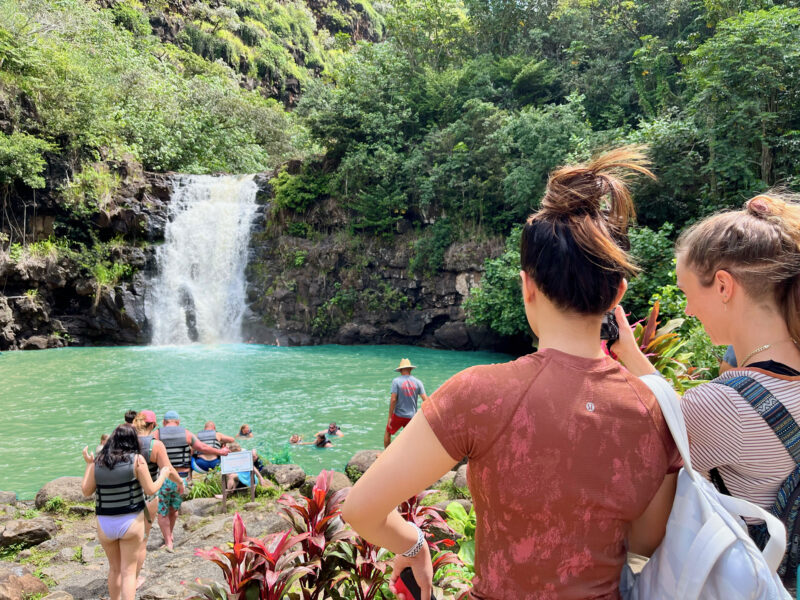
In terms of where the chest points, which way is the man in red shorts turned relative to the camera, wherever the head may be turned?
away from the camera

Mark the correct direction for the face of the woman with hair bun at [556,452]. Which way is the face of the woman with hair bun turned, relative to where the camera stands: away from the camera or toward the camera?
away from the camera

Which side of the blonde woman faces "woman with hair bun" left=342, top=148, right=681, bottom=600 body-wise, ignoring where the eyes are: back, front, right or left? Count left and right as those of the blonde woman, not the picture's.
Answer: left

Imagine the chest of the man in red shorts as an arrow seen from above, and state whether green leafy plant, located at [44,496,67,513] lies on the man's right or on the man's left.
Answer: on the man's left

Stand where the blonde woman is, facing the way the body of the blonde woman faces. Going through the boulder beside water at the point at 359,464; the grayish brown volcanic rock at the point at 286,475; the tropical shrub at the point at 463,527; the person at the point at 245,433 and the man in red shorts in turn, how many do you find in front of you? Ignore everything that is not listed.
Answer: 5

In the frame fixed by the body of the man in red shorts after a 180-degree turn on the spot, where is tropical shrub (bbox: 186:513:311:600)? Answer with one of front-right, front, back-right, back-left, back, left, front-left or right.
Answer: front

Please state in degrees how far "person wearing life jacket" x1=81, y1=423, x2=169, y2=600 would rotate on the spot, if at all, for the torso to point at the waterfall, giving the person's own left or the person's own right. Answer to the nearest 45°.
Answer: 0° — they already face it

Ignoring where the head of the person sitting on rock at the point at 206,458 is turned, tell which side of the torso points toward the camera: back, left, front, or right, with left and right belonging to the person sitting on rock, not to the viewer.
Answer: back

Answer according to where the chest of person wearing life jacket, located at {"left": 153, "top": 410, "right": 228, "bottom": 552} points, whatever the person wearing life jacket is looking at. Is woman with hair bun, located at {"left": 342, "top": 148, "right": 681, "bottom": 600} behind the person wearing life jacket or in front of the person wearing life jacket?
behind

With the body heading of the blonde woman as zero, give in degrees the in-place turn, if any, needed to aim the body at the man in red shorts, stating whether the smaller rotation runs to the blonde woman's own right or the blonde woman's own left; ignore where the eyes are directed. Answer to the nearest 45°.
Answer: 0° — they already face them

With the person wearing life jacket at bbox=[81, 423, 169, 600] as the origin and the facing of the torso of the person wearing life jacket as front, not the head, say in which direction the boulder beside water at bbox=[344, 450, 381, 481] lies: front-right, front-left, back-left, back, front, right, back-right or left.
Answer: front-right

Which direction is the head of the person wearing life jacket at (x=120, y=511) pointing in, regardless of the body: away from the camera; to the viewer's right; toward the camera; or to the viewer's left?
away from the camera

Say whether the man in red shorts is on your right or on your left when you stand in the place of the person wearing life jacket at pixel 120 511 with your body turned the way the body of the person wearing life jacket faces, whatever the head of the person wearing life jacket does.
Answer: on your right

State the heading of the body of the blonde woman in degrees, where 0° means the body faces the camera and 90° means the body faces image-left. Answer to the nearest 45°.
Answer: approximately 135°
